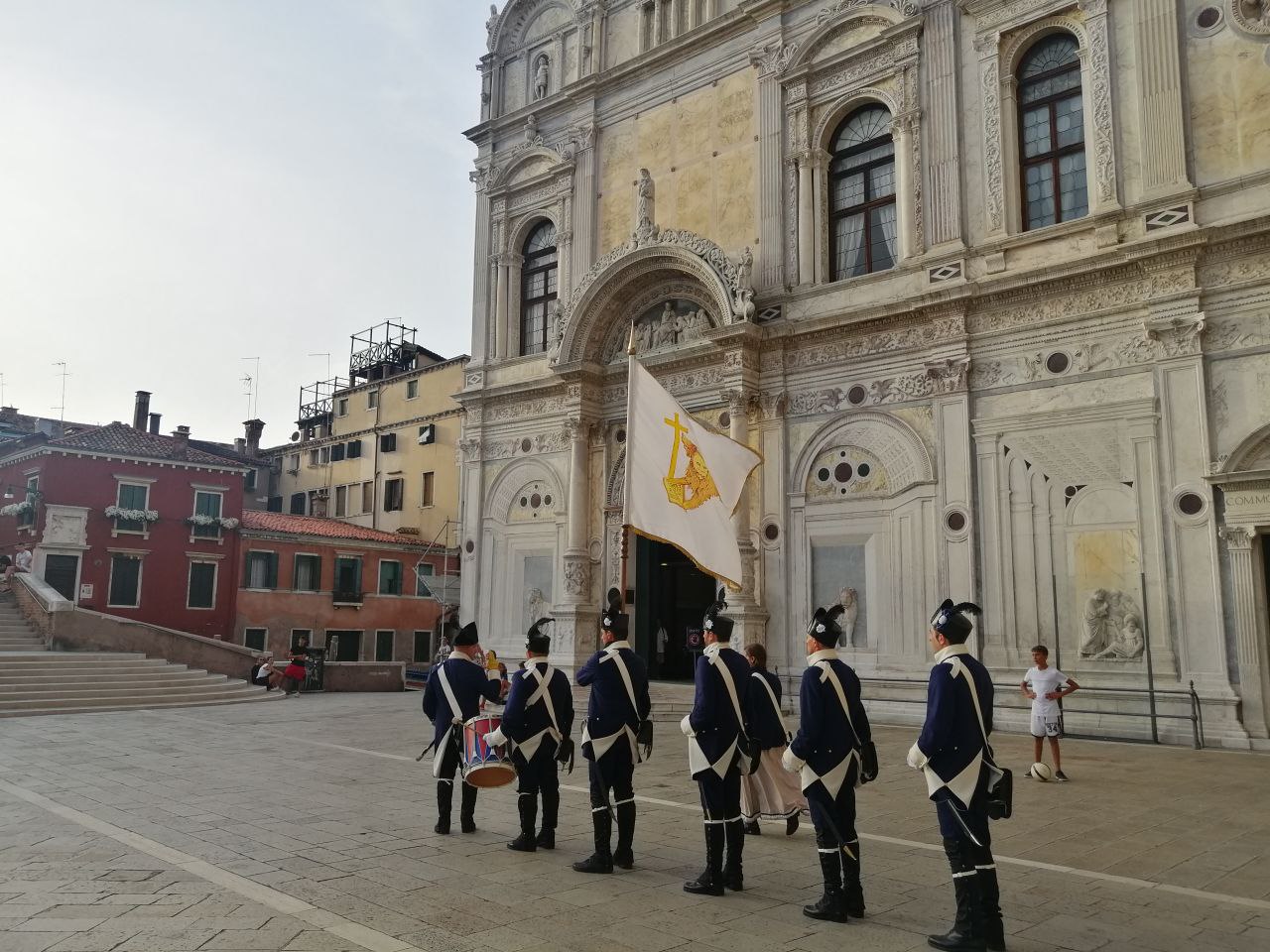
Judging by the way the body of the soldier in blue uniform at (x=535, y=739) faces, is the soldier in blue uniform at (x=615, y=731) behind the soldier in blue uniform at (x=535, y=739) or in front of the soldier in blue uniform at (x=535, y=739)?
behind

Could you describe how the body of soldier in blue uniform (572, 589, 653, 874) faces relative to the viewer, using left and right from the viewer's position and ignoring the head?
facing away from the viewer and to the left of the viewer

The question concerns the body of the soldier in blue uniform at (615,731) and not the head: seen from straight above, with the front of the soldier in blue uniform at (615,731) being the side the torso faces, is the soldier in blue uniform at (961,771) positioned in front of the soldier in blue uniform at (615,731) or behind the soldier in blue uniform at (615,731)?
behind

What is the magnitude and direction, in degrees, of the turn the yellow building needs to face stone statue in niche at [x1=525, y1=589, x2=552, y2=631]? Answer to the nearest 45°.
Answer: approximately 45° to its left

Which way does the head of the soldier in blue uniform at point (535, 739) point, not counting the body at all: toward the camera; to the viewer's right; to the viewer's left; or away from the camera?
away from the camera

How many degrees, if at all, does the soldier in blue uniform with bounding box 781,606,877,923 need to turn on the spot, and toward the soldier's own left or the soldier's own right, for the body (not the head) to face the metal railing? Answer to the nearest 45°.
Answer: approximately 90° to the soldier's own right

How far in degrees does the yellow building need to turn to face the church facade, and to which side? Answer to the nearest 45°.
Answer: approximately 45° to its left

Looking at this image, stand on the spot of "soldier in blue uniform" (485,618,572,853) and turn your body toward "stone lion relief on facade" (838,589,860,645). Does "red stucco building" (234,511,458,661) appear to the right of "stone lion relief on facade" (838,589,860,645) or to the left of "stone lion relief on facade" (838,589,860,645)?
left

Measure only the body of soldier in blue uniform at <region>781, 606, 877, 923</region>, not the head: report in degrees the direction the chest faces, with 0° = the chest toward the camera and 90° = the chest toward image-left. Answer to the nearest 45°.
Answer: approximately 135°

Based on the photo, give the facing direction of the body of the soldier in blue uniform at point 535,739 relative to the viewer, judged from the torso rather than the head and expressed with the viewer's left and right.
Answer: facing away from the viewer and to the left of the viewer

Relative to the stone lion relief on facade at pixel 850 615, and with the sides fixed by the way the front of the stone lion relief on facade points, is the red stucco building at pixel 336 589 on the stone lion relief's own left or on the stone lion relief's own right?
on the stone lion relief's own right

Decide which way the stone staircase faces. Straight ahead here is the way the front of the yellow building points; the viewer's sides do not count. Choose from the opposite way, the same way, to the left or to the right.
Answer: to the left

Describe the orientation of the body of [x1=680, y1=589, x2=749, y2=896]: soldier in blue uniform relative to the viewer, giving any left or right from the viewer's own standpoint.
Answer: facing away from the viewer and to the left of the viewer

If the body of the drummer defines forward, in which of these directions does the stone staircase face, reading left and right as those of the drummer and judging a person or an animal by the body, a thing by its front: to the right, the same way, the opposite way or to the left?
to the right

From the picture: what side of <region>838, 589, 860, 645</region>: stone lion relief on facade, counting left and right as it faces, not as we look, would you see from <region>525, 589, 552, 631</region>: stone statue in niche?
right

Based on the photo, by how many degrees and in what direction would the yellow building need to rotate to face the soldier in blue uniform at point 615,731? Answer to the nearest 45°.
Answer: approximately 45° to its left
